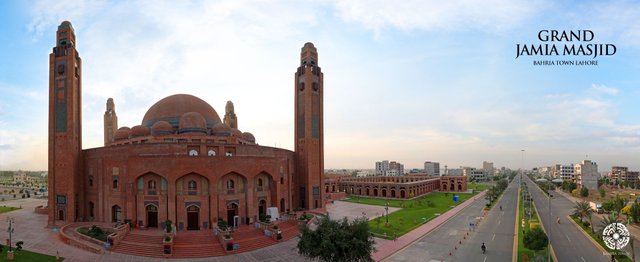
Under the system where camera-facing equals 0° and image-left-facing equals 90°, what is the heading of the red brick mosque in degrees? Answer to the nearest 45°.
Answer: approximately 0°

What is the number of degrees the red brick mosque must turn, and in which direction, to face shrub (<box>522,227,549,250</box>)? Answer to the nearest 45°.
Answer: approximately 45° to its left

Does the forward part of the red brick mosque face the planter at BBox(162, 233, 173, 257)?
yes

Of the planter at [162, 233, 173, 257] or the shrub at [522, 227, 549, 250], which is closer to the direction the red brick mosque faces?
the planter
